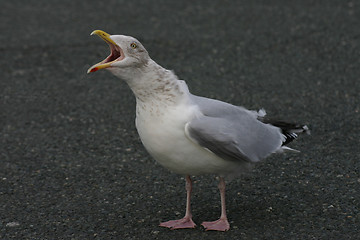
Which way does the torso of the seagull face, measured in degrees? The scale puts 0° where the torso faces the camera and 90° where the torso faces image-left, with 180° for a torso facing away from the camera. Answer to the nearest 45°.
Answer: approximately 90°
